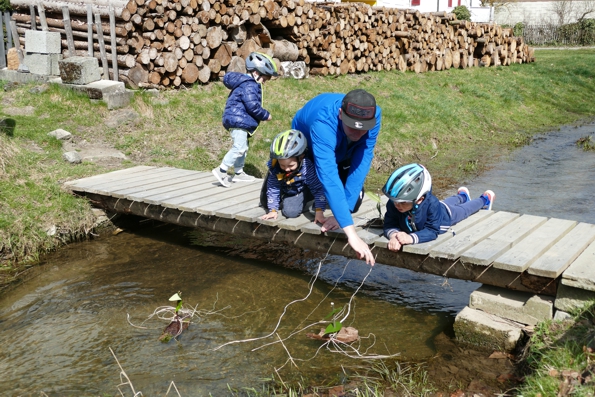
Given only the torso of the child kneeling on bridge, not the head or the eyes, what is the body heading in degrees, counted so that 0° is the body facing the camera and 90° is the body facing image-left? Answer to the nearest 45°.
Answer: approximately 0°

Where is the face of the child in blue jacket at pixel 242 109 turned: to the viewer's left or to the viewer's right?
to the viewer's right

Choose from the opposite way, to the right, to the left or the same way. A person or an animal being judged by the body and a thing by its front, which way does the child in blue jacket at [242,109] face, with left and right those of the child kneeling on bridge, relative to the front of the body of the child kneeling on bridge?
to the left

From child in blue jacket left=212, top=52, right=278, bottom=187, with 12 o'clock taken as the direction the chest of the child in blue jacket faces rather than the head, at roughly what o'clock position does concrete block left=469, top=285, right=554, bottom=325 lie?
The concrete block is roughly at 2 o'clock from the child in blue jacket.

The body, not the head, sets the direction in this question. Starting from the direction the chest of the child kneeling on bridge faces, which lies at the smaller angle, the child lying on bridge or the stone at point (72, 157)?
the child lying on bridge

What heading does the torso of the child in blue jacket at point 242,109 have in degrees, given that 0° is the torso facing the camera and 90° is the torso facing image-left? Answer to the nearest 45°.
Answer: approximately 270°

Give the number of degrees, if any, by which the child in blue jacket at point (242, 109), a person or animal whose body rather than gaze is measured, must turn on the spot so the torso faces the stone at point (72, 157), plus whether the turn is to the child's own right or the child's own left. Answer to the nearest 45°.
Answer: approximately 135° to the child's own left

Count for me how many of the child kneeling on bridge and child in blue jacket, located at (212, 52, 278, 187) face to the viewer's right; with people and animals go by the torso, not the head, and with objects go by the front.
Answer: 1

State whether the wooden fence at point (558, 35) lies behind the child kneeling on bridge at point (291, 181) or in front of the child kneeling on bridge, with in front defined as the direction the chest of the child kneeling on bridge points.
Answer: behind

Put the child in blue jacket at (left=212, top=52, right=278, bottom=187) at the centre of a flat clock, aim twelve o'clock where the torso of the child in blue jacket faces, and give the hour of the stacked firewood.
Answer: The stacked firewood is roughly at 9 o'clock from the child in blue jacket.
